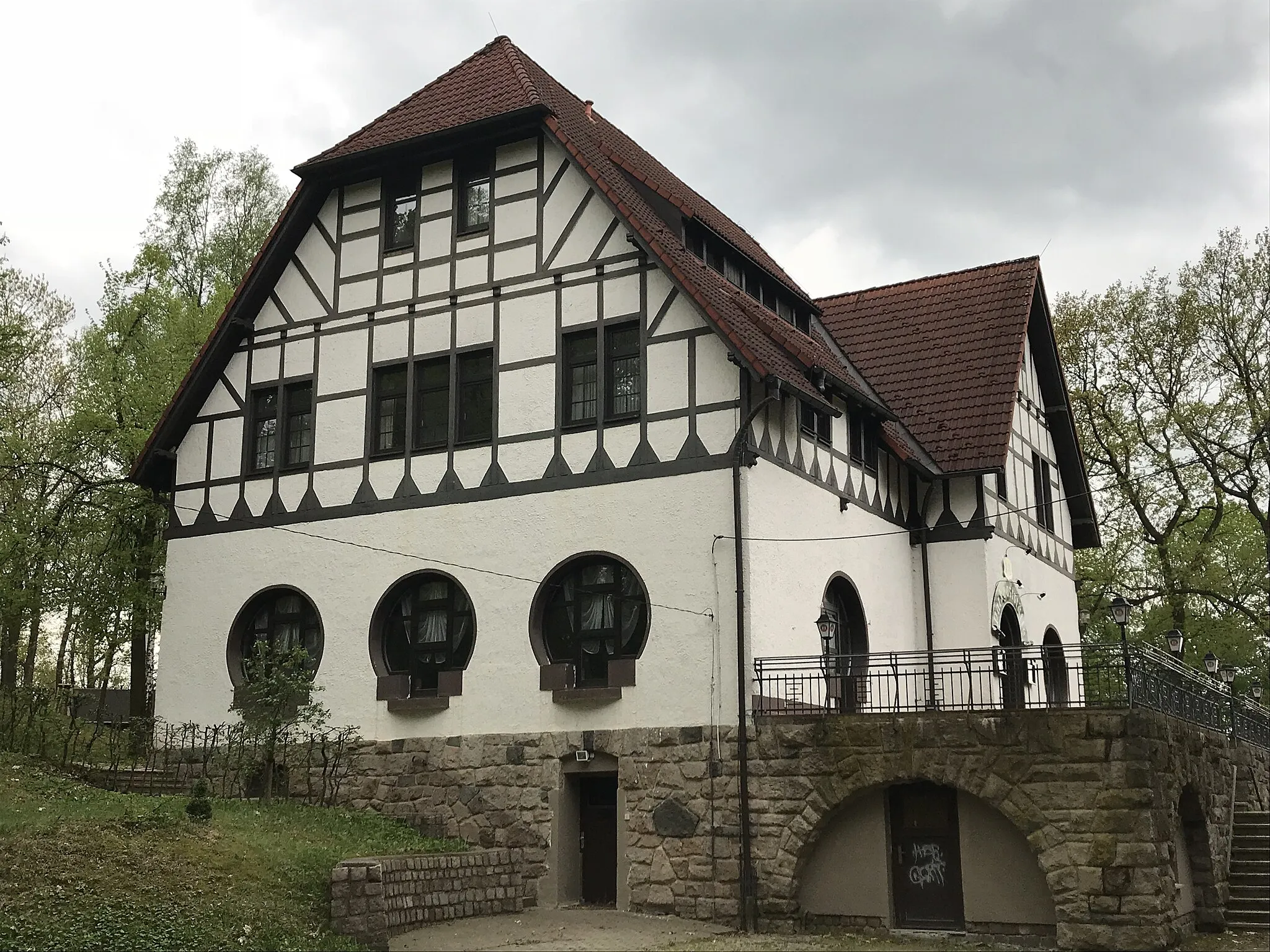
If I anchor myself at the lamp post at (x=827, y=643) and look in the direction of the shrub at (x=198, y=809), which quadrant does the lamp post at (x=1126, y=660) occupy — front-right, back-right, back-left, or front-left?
back-left

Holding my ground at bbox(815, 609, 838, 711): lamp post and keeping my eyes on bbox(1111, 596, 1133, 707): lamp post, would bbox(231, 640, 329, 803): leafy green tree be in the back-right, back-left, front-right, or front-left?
back-right
